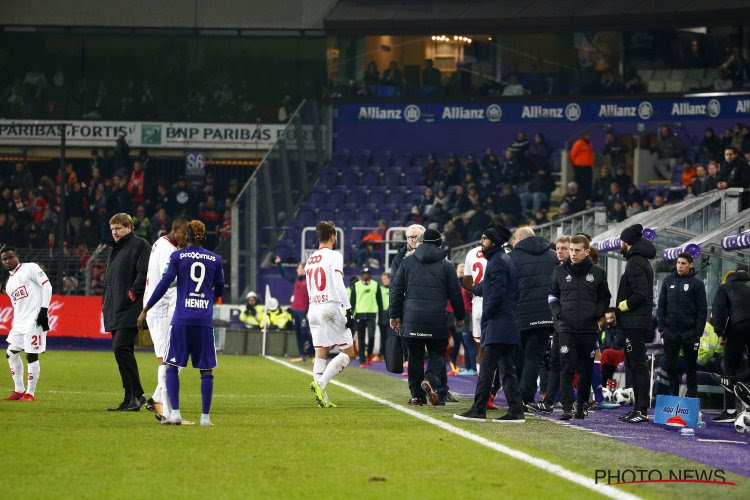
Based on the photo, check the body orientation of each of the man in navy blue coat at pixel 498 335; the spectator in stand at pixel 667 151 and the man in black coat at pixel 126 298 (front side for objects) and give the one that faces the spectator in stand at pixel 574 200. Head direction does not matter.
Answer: the spectator in stand at pixel 667 151

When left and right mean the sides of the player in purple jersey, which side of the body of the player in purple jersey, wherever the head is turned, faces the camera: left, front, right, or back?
back

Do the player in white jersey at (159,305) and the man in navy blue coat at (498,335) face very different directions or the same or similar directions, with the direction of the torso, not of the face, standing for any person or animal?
very different directions

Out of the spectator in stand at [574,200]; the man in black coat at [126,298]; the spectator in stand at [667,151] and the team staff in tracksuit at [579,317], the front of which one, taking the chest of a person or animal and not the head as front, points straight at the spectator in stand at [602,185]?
the spectator in stand at [667,151]

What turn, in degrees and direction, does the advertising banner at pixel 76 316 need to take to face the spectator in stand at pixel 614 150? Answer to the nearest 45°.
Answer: approximately 90° to its left

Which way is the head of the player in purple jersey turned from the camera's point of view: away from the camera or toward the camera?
away from the camera

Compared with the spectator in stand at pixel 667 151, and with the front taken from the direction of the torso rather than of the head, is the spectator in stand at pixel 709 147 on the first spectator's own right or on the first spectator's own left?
on the first spectator's own left

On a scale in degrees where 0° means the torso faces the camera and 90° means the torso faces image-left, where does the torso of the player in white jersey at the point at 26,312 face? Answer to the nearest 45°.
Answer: approximately 45°

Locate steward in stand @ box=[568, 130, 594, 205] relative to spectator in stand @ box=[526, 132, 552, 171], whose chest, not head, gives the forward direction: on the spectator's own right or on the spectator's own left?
on the spectator's own left

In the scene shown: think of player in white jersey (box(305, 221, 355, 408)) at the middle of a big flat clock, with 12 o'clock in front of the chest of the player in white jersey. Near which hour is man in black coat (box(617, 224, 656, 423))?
The man in black coat is roughly at 2 o'clock from the player in white jersey.

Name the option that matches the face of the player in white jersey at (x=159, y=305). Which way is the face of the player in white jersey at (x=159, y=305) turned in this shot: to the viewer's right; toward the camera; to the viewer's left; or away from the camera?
to the viewer's right

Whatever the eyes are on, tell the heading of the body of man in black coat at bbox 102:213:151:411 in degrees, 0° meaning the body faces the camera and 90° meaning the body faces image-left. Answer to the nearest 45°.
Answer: approximately 45°

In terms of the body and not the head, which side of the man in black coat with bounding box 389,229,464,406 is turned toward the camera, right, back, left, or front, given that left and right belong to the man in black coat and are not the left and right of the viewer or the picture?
back

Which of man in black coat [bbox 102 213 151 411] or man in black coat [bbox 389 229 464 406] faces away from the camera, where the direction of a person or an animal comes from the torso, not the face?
man in black coat [bbox 389 229 464 406]

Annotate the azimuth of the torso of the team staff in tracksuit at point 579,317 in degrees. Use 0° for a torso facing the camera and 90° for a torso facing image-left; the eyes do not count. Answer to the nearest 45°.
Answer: approximately 0°

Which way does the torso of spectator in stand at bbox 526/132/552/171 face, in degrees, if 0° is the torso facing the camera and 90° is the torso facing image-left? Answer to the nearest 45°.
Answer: approximately 45°
